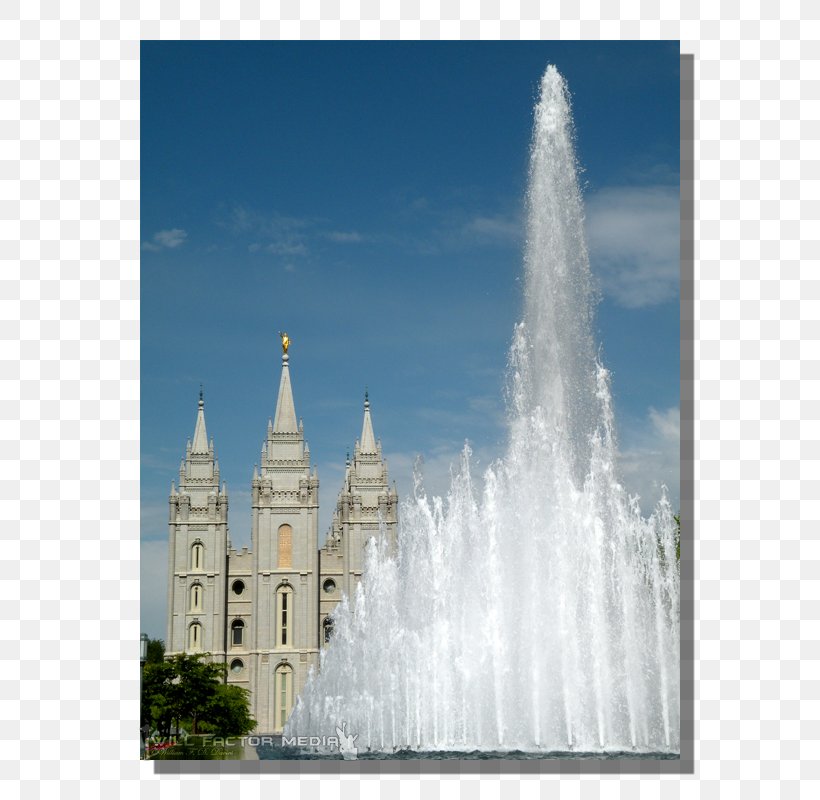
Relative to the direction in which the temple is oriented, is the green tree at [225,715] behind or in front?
in front

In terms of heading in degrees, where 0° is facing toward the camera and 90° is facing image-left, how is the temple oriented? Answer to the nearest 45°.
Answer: approximately 0°

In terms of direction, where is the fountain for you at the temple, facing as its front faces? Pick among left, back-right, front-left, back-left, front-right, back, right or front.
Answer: front

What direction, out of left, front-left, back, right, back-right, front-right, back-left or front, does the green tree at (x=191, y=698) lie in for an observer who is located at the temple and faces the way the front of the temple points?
front
